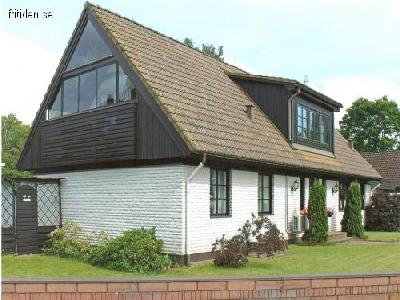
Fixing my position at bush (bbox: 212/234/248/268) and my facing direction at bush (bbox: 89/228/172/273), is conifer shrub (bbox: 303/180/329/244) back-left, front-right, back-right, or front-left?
back-right

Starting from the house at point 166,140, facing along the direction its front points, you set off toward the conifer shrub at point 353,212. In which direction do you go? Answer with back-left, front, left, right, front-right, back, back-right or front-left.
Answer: left

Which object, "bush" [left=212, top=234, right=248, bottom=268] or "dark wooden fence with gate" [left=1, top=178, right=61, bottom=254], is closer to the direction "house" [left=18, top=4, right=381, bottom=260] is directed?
the bush

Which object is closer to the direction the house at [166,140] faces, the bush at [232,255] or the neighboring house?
the bush

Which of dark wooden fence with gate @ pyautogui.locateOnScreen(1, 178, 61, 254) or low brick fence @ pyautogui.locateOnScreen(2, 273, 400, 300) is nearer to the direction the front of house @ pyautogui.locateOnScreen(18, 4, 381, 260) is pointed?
the low brick fence

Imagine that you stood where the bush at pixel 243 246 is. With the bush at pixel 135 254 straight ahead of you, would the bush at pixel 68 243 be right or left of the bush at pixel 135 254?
right

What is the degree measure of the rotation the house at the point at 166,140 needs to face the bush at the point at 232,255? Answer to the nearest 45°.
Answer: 0° — it already faces it

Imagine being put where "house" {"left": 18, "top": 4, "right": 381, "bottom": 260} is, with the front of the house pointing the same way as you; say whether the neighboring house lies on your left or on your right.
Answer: on your left

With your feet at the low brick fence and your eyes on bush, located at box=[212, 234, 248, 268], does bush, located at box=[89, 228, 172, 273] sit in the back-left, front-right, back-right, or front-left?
front-left

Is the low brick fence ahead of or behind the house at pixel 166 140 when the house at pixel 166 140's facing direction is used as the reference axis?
ahead

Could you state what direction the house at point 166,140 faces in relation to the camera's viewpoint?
facing the viewer and to the right of the viewer

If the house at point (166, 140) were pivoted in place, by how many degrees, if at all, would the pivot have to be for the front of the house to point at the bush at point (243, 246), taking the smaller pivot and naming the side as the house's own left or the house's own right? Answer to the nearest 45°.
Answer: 0° — it already faces it
